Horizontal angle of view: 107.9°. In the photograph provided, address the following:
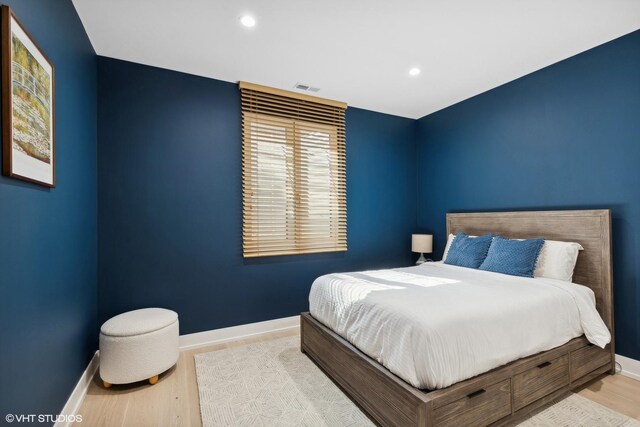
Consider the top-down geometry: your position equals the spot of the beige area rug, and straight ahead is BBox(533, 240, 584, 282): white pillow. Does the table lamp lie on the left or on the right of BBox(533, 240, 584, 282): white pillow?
left

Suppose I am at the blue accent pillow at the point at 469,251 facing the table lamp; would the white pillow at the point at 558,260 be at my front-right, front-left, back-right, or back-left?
back-right

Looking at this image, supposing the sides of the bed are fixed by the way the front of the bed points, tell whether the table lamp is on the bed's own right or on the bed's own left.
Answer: on the bed's own right

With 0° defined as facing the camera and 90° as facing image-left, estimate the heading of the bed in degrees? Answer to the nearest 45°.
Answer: approximately 45°
